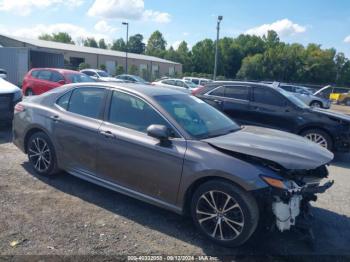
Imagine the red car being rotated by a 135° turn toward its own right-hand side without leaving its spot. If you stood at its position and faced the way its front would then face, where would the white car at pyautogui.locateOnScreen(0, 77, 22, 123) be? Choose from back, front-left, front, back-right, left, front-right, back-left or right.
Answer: left

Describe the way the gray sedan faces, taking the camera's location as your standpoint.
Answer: facing the viewer and to the right of the viewer

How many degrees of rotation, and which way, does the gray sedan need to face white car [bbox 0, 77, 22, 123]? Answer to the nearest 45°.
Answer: approximately 180°
